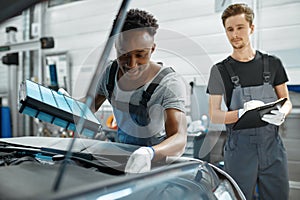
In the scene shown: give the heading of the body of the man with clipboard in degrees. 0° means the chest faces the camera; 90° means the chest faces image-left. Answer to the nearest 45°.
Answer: approximately 0°

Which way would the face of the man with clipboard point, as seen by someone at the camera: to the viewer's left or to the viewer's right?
to the viewer's left

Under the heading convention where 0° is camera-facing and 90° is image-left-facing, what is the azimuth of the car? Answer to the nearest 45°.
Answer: approximately 315°

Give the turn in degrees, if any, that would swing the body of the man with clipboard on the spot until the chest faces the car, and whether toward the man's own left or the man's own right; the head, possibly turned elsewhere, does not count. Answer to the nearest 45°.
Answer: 0° — they already face it

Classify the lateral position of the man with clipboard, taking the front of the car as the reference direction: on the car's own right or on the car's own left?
on the car's own left
